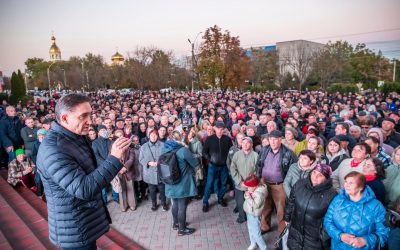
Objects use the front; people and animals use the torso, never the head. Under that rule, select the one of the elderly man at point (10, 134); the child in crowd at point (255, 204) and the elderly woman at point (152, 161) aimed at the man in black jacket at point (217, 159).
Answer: the elderly man

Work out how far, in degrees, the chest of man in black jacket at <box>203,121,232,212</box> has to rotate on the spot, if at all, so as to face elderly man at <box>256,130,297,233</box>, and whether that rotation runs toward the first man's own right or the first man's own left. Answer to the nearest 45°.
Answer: approximately 45° to the first man's own left

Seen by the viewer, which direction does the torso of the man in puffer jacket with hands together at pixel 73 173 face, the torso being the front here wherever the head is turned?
to the viewer's right

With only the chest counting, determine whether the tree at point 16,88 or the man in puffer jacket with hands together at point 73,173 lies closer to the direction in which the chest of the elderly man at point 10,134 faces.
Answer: the man in puffer jacket with hands together

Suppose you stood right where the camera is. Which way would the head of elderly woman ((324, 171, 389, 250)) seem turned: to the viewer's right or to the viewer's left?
to the viewer's left

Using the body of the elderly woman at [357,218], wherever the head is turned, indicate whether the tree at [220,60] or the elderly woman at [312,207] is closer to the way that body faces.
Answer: the elderly woman

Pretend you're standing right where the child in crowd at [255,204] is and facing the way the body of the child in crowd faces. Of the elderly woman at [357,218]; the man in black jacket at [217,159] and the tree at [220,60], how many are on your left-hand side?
1

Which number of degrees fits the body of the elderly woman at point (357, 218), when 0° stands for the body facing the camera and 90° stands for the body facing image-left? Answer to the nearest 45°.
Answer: approximately 45°

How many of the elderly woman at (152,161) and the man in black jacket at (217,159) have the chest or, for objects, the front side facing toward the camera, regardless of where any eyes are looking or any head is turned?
2
